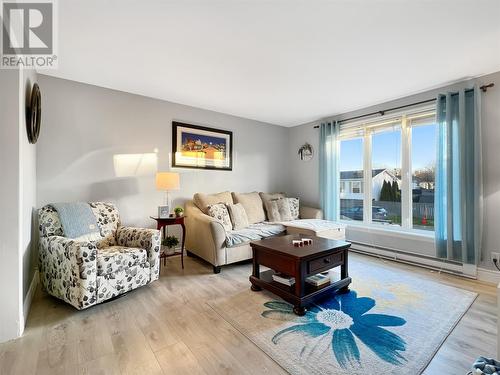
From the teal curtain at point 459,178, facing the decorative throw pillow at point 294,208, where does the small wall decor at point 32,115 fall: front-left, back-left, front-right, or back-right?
front-left

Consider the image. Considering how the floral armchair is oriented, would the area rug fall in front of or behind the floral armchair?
in front

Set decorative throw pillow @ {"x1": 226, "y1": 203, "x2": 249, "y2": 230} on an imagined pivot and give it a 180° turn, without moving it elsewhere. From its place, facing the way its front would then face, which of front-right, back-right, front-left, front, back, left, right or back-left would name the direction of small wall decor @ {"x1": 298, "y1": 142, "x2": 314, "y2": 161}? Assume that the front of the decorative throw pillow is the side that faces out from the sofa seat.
right

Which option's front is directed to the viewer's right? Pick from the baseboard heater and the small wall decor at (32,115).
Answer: the small wall decor

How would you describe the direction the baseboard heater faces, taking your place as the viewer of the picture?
facing the viewer and to the left of the viewer

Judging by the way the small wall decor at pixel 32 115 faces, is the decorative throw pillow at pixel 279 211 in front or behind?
in front

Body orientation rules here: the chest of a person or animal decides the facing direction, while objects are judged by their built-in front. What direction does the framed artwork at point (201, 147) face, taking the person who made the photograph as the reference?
facing the viewer and to the right of the viewer

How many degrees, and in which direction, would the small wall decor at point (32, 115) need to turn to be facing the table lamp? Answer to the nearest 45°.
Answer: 0° — it already faces it

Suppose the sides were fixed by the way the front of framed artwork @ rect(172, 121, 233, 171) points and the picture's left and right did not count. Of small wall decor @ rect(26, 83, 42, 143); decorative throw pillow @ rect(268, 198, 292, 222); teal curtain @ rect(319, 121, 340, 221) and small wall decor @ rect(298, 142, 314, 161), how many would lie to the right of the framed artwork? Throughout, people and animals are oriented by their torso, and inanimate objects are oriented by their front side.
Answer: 1

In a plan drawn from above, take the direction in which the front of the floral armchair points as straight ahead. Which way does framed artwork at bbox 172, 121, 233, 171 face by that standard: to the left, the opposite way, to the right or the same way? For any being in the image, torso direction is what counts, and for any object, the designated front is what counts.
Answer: the same way

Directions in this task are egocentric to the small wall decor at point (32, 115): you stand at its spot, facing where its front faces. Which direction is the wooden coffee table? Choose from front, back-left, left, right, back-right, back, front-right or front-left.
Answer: front-right

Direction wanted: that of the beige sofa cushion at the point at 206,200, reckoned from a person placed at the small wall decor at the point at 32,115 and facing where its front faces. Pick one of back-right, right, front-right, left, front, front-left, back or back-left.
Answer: front

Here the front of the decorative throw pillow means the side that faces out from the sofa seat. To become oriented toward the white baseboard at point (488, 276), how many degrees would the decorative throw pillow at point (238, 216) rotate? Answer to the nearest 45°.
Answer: approximately 45° to its left

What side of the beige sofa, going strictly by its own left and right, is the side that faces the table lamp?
right

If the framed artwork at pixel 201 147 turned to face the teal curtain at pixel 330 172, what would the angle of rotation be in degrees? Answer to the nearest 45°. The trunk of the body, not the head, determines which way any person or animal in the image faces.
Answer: approximately 45° to its left

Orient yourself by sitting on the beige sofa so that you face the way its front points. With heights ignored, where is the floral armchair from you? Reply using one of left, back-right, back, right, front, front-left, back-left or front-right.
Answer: right

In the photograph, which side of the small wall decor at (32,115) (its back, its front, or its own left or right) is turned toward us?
right

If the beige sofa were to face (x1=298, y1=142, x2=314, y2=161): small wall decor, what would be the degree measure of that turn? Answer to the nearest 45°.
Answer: approximately 90° to its left

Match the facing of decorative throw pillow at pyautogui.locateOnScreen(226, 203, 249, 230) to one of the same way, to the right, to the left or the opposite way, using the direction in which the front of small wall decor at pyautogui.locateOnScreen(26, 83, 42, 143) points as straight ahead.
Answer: to the right
